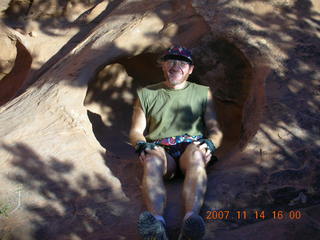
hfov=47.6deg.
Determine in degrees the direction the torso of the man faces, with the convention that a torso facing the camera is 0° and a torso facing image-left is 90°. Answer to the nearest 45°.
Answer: approximately 0°
